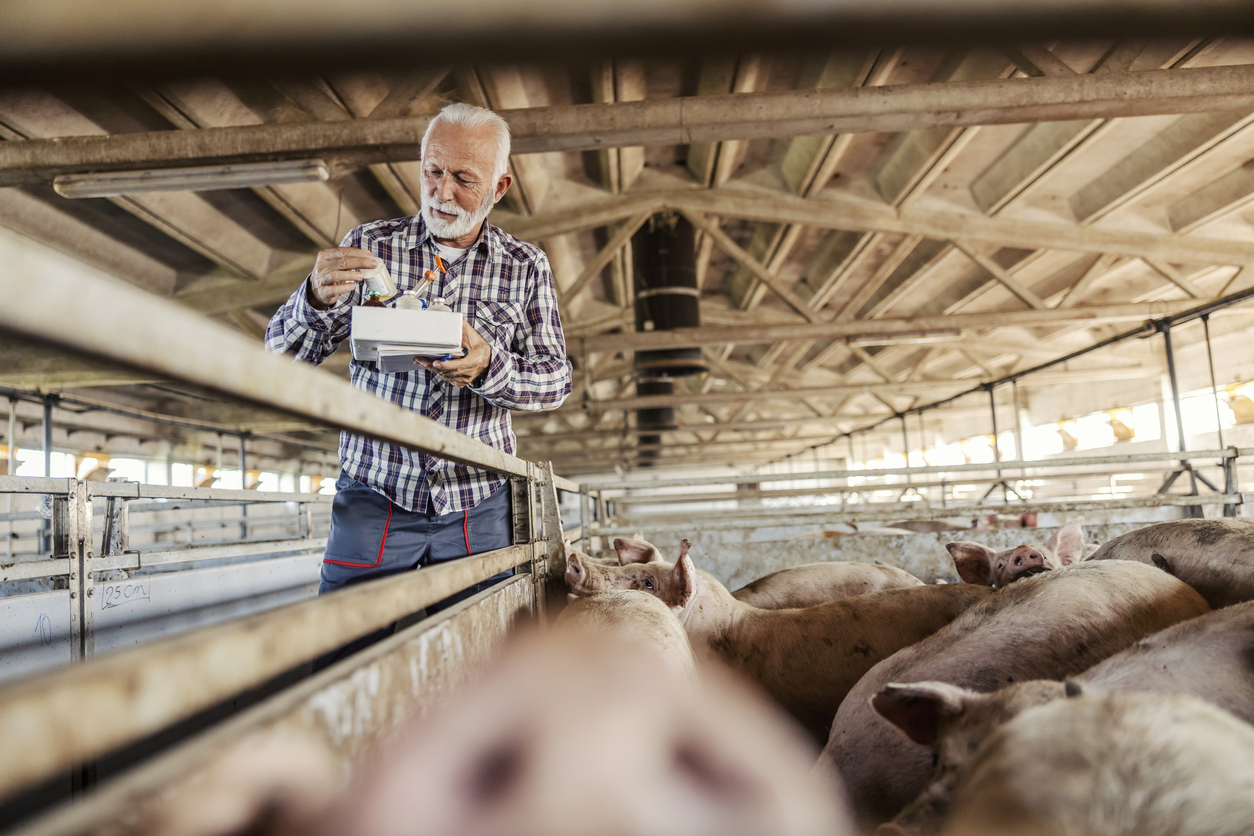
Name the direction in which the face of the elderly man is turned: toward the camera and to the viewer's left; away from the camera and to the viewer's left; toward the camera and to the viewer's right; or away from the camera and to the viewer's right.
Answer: toward the camera and to the viewer's left

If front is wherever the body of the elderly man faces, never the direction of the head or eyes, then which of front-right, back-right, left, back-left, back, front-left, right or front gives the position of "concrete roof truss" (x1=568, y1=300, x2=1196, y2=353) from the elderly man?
back-left

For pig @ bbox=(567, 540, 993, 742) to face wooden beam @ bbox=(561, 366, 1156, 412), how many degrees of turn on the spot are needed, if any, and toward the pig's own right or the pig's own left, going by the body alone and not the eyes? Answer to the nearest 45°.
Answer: approximately 90° to the pig's own right

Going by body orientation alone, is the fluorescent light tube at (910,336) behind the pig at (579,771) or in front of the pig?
behind

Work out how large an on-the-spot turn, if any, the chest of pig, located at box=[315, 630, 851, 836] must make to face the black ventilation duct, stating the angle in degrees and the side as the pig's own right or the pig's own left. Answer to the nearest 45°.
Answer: approximately 180°

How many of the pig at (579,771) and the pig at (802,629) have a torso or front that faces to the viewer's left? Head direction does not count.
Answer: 1

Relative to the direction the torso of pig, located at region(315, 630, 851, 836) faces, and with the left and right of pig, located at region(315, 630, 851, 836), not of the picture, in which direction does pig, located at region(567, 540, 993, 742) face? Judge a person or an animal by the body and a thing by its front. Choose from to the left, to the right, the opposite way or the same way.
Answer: to the right

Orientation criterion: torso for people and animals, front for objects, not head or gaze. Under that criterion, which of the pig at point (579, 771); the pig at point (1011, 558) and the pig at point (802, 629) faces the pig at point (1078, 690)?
the pig at point (1011, 558)

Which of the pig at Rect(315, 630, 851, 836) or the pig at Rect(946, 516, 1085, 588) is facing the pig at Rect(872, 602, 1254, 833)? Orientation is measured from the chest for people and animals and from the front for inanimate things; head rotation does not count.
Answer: the pig at Rect(946, 516, 1085, 588)

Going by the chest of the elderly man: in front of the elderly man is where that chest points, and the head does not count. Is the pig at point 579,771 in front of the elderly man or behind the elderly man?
in front

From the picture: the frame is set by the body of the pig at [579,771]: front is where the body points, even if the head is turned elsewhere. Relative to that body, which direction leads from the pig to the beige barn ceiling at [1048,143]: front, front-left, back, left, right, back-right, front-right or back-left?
back-left

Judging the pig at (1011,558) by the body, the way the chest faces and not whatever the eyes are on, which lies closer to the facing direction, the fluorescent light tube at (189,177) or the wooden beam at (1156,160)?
the fluorescent light tube

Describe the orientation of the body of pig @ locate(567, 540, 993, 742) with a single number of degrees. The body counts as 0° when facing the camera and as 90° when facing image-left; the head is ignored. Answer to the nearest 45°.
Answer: approximately 90°

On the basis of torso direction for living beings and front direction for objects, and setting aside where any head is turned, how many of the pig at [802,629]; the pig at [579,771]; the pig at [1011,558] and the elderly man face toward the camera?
3

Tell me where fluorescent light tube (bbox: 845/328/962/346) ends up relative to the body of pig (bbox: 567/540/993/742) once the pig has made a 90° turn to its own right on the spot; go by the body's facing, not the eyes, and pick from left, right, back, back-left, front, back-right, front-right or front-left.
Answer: front
